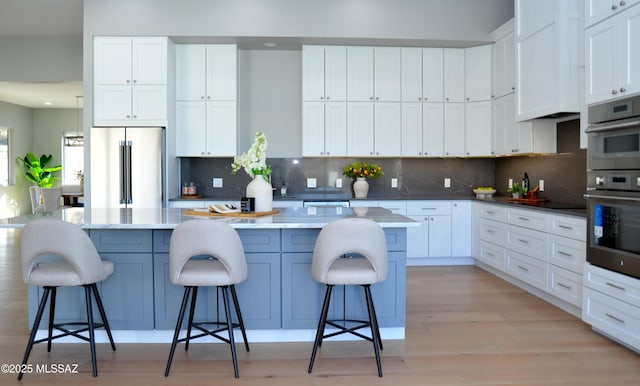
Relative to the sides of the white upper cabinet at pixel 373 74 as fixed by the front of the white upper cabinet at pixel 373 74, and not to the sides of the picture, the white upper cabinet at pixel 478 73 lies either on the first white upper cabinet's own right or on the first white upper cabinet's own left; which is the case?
on the first white upper cabinet's own left

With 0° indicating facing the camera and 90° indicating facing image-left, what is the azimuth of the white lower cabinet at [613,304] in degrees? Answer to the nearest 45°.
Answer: approximately 45°

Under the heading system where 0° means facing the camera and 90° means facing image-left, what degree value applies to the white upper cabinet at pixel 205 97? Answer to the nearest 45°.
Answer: approximately 0°

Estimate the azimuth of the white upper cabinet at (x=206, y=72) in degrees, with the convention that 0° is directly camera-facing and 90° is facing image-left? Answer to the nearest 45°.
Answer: approximately 0°

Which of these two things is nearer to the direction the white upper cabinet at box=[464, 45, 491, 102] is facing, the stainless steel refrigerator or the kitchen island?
the kitchen island

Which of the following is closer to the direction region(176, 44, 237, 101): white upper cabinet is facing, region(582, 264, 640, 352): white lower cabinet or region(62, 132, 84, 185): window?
the white lower cabinet
